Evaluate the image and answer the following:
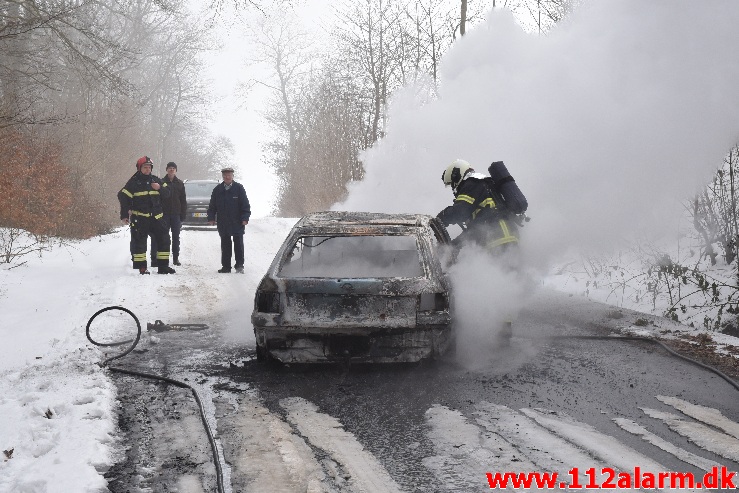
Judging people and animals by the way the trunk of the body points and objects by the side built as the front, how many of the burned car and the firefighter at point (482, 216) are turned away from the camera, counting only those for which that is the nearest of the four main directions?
1

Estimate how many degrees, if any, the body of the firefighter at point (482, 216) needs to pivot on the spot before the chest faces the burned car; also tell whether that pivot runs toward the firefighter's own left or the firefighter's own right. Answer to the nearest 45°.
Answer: approximately 45° to the firefighter's own left

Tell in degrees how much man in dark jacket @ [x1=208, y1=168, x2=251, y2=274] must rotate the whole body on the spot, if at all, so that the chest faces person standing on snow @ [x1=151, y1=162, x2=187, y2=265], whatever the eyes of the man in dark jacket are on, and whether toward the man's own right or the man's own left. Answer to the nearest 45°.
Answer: approximately 135° to the man's own right

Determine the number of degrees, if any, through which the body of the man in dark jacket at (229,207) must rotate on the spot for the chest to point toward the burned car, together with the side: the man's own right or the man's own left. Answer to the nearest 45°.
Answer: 0° — they already face it

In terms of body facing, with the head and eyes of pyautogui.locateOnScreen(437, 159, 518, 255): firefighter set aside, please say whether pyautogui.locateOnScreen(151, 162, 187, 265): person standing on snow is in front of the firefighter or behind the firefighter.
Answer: in front

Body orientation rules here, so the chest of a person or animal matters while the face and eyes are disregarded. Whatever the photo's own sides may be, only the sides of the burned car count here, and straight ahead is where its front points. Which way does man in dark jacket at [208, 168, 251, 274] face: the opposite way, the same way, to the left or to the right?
the opposite way

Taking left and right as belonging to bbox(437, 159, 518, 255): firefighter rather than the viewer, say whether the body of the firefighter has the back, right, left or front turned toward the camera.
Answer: left

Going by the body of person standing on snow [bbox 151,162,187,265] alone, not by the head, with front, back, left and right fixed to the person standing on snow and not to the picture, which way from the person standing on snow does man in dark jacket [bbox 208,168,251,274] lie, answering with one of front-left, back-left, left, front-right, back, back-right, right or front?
front-left

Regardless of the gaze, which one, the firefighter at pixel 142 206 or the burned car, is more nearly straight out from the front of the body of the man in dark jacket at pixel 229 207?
the burned car

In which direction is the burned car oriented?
away from the camera

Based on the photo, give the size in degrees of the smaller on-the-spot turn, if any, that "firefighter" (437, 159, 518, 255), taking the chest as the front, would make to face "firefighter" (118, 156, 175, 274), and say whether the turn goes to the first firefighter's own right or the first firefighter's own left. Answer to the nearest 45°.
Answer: approximately 45° to the first firefighter's own right

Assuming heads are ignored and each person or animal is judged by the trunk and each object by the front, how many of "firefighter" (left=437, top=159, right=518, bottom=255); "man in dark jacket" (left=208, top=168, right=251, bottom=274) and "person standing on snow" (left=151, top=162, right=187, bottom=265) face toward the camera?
2
